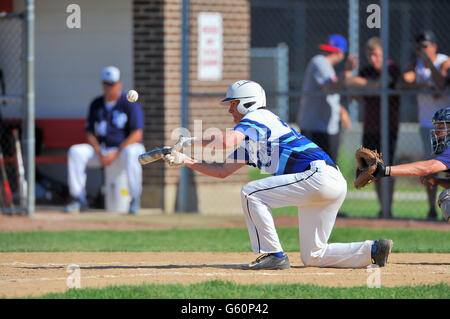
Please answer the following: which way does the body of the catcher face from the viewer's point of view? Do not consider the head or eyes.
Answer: to the viewer's left

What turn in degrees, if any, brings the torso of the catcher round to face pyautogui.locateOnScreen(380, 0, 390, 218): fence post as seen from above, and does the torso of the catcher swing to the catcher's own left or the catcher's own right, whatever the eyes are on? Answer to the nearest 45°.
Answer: approximately 90° to the catcher's own right

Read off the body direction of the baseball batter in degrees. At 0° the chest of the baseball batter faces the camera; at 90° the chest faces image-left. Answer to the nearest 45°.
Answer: approximately 90°

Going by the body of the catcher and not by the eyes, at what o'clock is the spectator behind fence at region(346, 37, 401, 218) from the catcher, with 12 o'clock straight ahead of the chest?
The spectator behind fence is roughly at 3 o'clock from the catcher.

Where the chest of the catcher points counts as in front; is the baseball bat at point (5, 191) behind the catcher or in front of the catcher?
in front

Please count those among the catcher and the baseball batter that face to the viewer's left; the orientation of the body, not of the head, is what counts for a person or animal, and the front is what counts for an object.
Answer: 2

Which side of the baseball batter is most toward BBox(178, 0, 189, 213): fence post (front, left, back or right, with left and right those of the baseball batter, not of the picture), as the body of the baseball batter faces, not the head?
right

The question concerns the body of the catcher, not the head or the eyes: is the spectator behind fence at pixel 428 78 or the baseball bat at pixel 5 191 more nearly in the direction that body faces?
the baseball bat

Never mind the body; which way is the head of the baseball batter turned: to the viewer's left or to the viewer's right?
to the viewer's left

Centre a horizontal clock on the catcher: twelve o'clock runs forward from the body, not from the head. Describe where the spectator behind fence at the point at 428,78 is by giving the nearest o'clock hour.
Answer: The spectator behind fence is roughly at 3 o'clock from the catcher.
